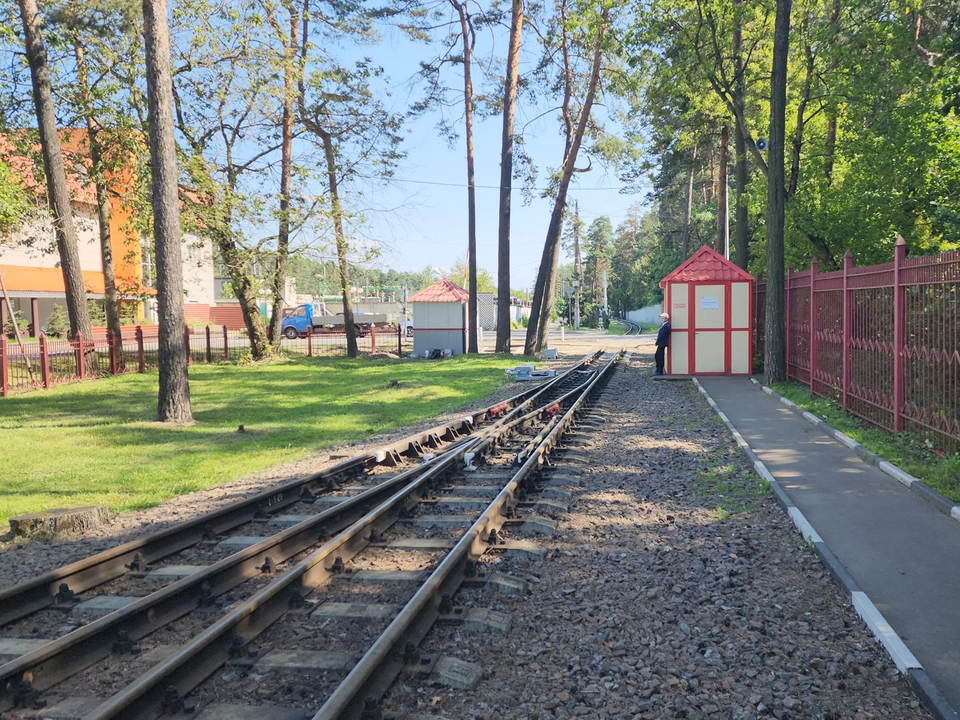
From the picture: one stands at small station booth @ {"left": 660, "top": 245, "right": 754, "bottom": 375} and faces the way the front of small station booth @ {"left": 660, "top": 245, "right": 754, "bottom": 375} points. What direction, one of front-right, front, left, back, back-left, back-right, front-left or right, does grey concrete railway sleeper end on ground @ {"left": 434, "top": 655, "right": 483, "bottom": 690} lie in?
front

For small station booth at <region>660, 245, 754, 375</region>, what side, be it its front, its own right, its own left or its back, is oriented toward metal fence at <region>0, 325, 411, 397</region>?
right

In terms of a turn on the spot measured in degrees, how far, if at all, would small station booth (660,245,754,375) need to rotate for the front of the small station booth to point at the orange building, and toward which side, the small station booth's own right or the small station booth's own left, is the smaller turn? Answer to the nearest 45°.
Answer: approximately 90° to the small station booth's own right

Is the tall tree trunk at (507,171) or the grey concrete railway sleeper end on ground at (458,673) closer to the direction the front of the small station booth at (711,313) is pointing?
the grey concrete railway sleeper end on ground

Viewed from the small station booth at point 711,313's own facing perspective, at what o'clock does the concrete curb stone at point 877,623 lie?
The concrete curb stone is roughly at 12 o'clock from the small station booth.

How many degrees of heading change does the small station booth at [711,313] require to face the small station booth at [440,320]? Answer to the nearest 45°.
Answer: approximately 135° to its right

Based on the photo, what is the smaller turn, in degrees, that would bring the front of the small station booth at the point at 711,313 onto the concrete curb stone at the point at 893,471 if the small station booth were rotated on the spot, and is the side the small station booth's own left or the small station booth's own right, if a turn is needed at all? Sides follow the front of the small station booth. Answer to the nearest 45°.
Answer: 0° — it already faces it

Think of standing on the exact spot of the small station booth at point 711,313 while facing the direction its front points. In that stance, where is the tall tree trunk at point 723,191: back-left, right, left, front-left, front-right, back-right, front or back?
back

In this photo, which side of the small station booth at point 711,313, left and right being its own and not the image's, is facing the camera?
front

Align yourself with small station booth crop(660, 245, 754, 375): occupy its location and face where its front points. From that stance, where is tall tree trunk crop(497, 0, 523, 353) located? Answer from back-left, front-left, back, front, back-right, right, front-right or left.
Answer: back-right

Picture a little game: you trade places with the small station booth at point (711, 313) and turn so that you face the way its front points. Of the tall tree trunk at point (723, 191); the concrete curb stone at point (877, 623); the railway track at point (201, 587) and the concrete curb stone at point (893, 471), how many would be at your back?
1

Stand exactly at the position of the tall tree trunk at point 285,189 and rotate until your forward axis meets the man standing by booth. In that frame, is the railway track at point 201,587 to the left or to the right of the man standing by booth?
right
